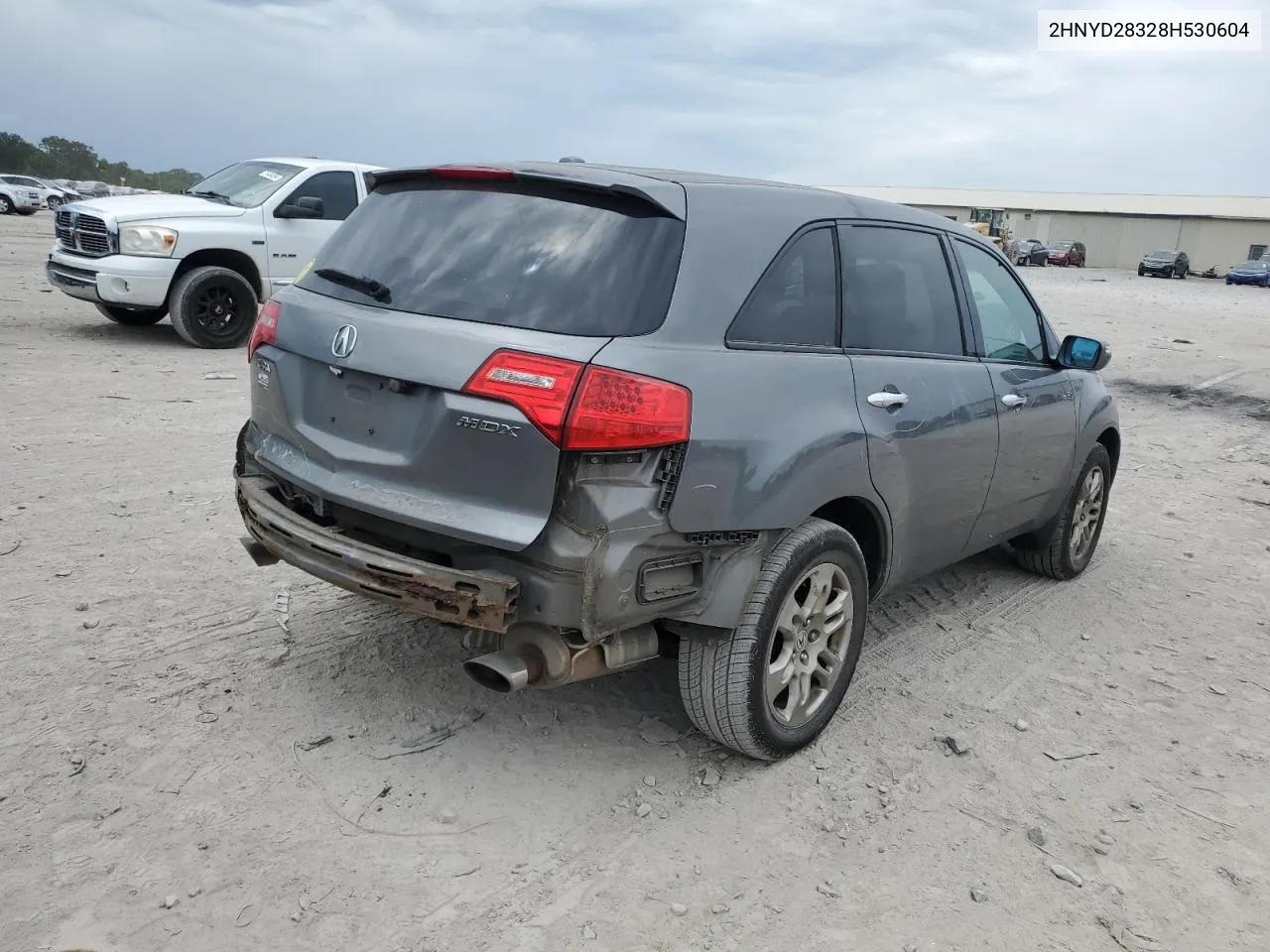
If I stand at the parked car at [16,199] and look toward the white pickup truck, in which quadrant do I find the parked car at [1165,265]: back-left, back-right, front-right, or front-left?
front-left

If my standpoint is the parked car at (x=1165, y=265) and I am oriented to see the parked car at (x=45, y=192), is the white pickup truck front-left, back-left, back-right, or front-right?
front-left

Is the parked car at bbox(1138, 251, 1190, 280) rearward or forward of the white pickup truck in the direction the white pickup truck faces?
rearward

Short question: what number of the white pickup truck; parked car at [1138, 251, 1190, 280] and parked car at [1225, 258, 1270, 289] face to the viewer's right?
0

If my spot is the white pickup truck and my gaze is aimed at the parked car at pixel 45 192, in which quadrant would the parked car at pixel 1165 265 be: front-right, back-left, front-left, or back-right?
front-right

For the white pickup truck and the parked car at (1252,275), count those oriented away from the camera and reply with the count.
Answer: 0

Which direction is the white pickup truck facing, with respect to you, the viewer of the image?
facing the viewer and to the left of the viewer

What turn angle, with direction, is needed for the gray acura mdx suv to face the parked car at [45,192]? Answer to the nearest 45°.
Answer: approximately 90° to its left

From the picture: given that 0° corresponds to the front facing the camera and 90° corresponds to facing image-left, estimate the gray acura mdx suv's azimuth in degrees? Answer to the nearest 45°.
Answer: approximately 225°

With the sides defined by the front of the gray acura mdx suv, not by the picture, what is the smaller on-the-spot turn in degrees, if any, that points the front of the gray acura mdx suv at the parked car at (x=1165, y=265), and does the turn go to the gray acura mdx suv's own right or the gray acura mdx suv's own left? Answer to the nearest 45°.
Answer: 0° — it already faces it

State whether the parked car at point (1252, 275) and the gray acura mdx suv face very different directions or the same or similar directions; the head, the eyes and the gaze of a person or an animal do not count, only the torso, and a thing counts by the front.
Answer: very different directions

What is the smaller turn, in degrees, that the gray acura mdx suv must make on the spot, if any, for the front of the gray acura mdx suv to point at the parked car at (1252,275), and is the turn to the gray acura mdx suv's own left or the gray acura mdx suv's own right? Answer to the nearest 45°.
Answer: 0° — it already faces it

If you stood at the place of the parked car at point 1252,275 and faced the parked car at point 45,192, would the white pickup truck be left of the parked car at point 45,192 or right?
left

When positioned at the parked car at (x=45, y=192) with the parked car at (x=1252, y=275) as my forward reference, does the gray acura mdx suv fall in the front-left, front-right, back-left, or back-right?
front-right
